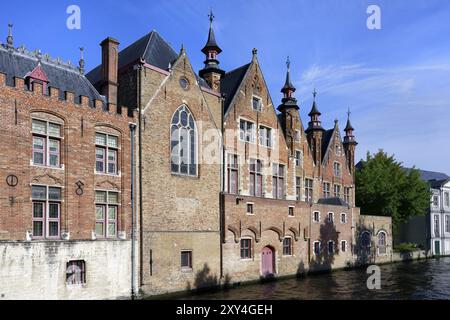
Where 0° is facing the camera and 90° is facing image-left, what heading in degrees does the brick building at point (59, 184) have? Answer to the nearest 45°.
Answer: approximately 315°

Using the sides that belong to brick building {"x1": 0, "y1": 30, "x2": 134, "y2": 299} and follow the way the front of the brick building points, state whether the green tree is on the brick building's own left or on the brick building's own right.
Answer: on the brick building's own left

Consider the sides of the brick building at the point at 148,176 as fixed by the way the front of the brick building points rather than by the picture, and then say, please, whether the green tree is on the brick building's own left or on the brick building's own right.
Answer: on the brick building's own left

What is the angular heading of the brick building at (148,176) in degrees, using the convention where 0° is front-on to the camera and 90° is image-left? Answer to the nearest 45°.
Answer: approximately 315°
